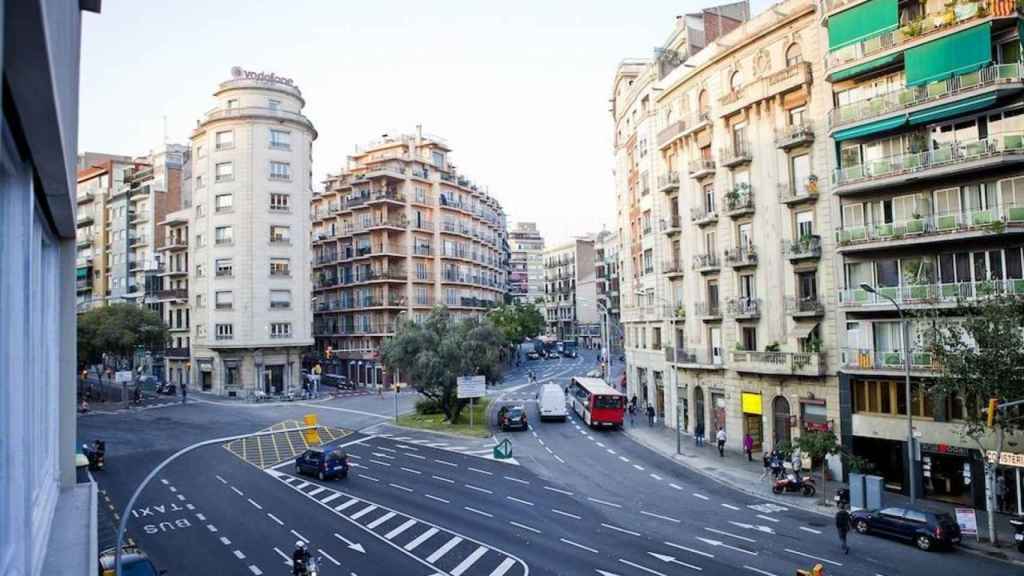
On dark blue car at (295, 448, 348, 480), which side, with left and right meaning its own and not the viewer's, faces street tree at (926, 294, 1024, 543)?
back

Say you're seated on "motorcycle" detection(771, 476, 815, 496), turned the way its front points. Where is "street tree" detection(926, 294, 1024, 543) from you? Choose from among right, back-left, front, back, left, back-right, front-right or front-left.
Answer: back-left

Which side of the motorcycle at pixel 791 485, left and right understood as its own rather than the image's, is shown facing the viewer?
left

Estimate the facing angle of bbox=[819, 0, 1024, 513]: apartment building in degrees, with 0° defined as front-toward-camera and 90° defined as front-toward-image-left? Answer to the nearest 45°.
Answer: approximately 45°

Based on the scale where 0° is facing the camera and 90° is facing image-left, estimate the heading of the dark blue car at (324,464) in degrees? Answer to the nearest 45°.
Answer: approximately 135°

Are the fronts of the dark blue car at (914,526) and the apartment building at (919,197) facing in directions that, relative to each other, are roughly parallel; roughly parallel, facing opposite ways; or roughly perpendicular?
roughly perpendicular

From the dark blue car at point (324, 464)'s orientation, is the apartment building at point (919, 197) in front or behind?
behind
